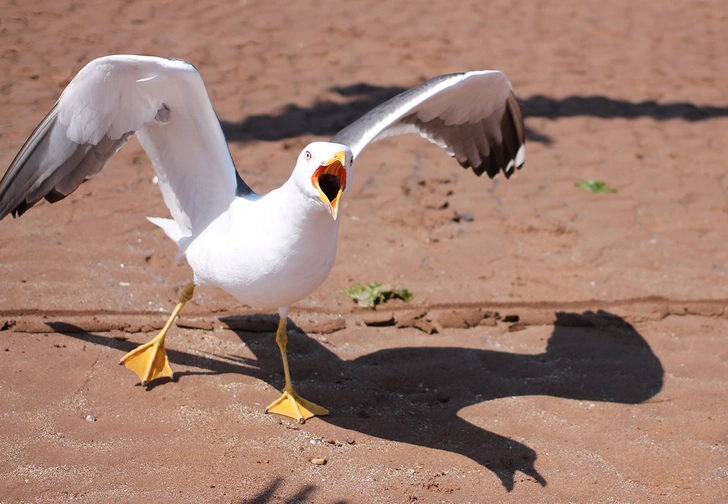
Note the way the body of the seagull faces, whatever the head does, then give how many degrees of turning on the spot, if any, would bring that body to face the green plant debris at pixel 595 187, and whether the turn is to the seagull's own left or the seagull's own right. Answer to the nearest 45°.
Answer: approximately 90° to the seagull's own left

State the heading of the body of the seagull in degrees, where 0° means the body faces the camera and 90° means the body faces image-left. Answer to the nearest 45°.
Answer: approximately 315°
